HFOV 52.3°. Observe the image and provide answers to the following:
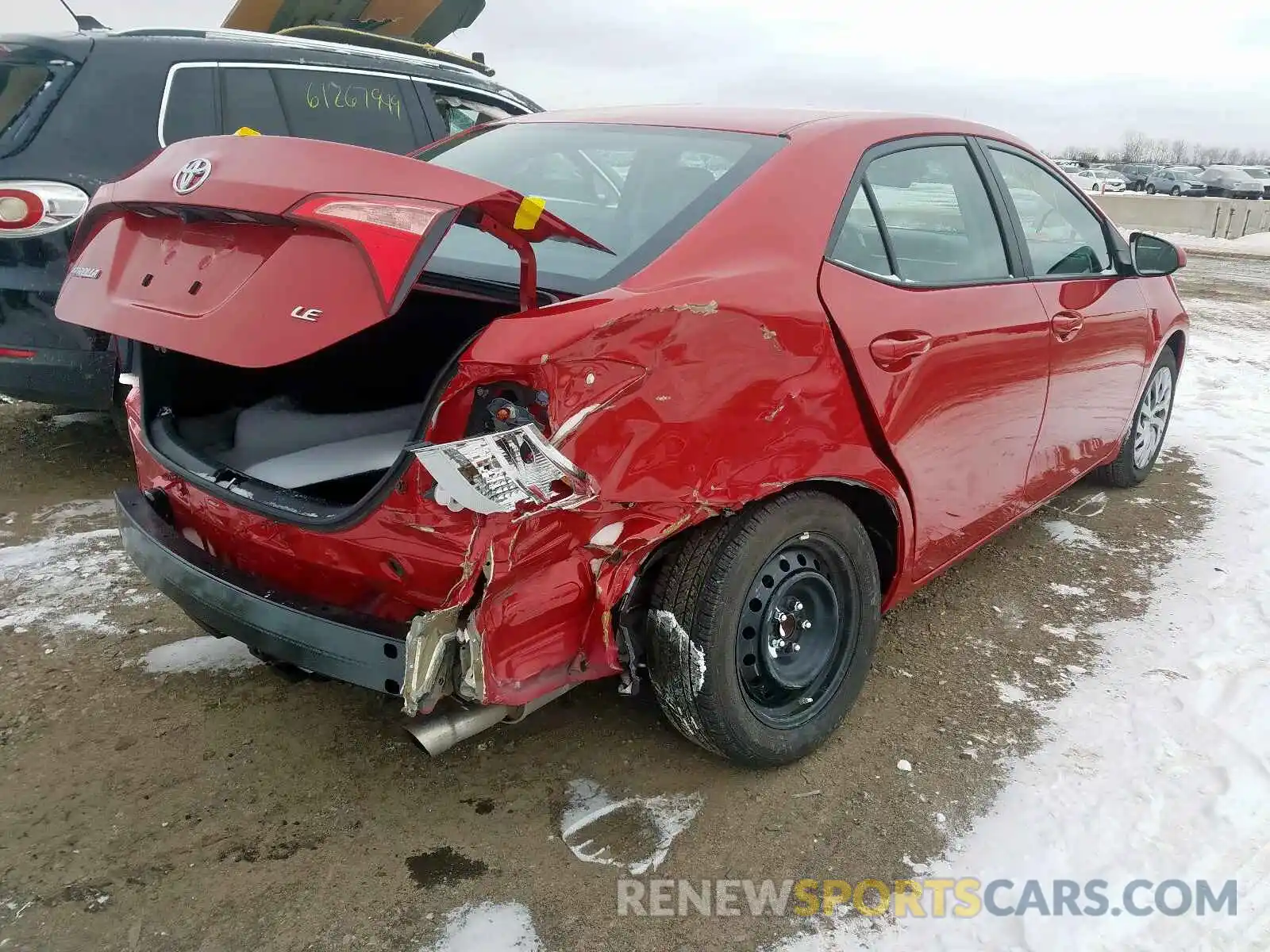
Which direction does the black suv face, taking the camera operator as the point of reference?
facing away from the viewer and to the right of the viewer

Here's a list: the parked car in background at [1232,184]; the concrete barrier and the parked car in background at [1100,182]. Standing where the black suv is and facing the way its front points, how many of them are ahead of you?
3

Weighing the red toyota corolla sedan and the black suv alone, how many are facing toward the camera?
0

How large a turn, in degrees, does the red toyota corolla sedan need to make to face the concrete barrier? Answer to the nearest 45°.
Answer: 0° — it already faces it

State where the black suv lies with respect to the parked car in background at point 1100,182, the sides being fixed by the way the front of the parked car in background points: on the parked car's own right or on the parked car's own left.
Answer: on the parked car's own right

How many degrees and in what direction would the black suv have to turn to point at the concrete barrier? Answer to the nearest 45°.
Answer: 0° — it already faces it

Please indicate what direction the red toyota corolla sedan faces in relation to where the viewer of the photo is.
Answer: facing away from the viewer and to the right of the viewer

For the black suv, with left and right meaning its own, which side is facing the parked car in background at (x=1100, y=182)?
front

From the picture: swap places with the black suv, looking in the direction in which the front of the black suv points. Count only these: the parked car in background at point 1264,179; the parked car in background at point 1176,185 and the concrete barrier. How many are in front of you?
3

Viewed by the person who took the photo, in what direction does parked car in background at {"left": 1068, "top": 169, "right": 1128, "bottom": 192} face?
facing the viewer and to the right of the viewer

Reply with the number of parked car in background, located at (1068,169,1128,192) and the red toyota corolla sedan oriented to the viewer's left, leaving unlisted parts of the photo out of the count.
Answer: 0

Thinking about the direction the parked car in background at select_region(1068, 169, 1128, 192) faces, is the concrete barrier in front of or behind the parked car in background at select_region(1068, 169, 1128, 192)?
in front

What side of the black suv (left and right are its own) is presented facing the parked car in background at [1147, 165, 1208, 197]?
front
